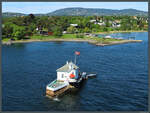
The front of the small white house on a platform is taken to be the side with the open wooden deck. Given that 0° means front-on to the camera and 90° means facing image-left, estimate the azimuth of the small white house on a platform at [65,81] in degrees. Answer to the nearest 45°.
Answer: approximately 45°
